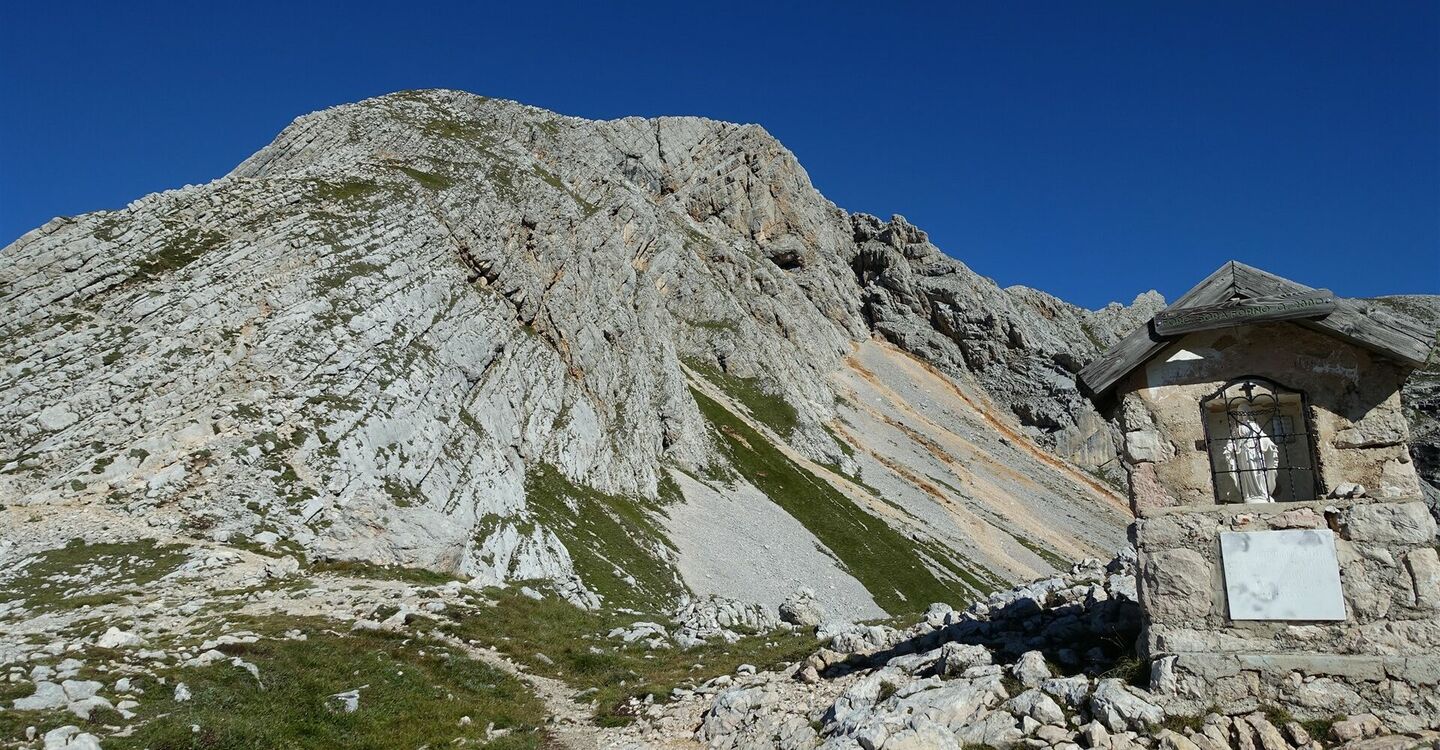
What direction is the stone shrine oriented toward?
toward the camera
